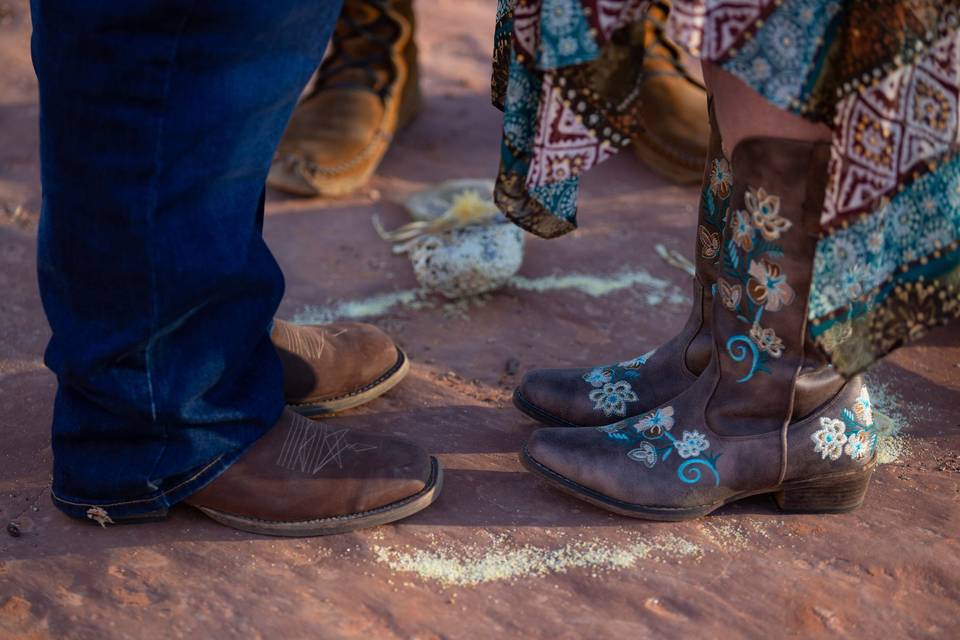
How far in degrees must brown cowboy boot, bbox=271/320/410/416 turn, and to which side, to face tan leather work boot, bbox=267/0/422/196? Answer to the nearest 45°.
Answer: approximately 90° to its left

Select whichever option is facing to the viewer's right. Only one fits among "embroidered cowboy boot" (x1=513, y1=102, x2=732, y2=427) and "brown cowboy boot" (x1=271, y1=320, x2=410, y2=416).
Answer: the brown cowboy boot

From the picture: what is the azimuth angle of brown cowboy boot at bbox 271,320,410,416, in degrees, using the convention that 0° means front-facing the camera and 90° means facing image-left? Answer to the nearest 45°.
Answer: approximately 270°

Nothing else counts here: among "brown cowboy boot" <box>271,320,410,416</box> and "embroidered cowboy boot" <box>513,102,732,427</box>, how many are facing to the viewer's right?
1

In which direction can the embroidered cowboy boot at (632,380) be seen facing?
to the viewer's left

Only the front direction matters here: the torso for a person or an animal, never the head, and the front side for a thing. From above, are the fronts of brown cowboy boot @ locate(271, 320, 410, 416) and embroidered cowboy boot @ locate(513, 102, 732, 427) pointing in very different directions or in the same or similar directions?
very different directions

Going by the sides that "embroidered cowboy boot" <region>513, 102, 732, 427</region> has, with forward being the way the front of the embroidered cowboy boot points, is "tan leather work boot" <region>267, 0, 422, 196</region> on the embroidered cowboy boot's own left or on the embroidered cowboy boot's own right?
on the embroidered cowboy boot's own right

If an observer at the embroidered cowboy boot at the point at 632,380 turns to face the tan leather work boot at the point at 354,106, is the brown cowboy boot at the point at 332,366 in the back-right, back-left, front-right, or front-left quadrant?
front-left
